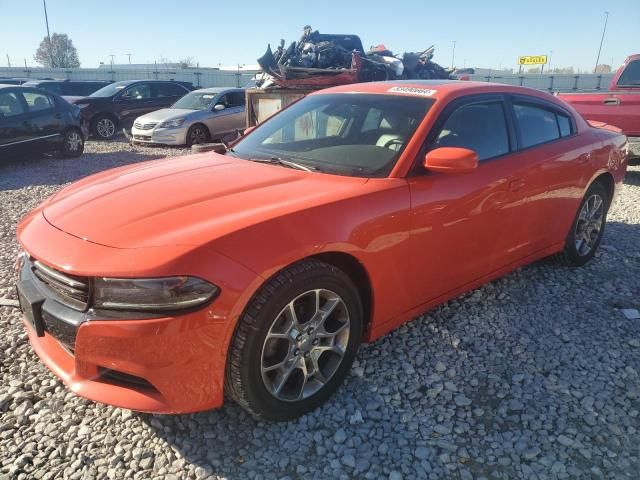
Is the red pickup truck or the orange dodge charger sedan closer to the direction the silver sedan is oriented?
the orange dodge charger sedan

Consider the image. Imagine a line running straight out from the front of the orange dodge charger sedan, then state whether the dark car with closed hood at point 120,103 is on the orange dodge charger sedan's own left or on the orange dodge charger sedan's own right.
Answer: on the orange dodge charger sedan's own right

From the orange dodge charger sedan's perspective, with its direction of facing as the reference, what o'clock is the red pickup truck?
The red pickup truck is roughly at 6 o'clock from the orange dodge charger sedan.

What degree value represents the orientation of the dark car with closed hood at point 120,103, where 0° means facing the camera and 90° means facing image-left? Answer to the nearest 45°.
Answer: approximately 45°

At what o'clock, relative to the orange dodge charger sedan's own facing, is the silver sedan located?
The silver sedan is roughly at 4 o'clock from the orange dodge charger sedan.

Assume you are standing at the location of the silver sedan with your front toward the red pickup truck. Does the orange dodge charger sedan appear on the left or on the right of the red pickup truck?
right

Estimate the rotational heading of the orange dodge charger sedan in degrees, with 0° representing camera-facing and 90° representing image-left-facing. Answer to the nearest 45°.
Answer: approximately 45°

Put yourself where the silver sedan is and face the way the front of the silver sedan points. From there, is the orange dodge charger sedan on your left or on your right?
on your left
